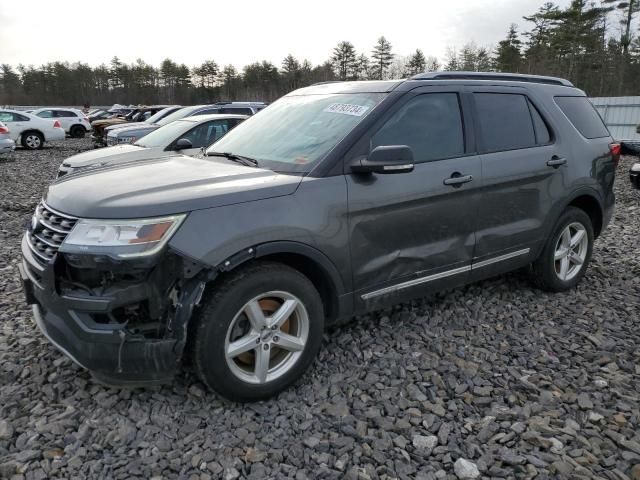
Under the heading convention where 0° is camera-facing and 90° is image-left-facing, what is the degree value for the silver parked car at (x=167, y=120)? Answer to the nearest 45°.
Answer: approximately 45°

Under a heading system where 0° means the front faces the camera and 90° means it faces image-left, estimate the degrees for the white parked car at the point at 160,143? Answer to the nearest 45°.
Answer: approximately 45°

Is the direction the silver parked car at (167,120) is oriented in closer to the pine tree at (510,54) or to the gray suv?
the gray suv

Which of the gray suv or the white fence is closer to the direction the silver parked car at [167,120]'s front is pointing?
the gray suv

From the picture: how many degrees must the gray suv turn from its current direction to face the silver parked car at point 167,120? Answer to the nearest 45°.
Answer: approximately 135° to its right

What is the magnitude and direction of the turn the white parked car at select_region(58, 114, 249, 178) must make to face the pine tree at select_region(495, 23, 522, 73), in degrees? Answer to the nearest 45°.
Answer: approximately 180°

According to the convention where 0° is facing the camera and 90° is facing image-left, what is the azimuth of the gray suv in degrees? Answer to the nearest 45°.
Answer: approximately 45°

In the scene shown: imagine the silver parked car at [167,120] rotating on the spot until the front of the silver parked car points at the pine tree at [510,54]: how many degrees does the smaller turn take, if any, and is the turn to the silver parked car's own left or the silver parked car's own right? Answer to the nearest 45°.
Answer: approximately 180°

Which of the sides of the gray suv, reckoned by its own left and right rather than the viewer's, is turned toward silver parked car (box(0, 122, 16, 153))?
right

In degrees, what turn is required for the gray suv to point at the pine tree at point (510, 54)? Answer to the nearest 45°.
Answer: approximately 135° to its right
